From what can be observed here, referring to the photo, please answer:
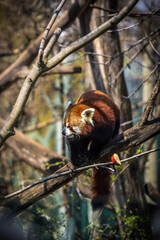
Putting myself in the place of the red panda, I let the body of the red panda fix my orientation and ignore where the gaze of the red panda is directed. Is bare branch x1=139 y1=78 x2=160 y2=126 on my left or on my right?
on my left

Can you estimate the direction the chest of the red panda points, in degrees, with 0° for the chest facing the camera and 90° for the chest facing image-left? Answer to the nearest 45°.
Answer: approximately 45°
